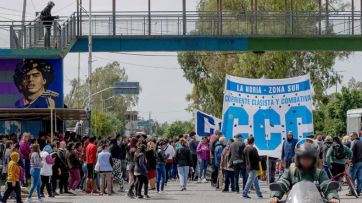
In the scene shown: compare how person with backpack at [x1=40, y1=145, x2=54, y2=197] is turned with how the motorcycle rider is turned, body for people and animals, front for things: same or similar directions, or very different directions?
very different directions

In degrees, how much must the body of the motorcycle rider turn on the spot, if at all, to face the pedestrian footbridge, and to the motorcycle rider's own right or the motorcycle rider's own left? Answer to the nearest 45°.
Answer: approximately 180°

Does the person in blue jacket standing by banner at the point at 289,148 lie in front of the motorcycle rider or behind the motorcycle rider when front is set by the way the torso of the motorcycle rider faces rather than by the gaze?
behind

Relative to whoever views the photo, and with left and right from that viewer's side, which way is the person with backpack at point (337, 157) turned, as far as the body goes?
facing away from the viewer

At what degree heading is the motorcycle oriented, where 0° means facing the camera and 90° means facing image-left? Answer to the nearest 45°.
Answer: approximately 0°
